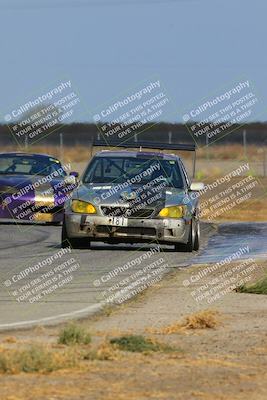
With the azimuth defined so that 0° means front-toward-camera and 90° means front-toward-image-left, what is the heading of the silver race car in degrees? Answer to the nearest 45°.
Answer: approximately 0°

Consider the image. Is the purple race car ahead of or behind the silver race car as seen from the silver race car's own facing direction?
behind
